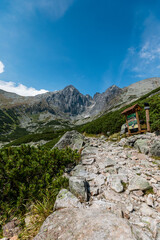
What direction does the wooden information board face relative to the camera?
toward the camera

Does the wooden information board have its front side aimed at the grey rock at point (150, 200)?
yes

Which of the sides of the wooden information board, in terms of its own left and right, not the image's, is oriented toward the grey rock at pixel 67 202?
front

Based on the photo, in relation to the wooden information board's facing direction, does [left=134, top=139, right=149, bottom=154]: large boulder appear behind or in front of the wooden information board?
in front

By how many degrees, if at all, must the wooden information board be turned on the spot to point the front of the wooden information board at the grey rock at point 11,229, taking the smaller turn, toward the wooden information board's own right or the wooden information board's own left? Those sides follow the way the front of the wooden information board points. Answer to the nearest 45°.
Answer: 0° — it already faces it

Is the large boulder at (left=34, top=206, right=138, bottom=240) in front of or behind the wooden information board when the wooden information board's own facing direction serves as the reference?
in front

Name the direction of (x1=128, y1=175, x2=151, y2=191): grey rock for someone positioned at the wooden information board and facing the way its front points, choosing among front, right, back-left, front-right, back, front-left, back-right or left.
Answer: front

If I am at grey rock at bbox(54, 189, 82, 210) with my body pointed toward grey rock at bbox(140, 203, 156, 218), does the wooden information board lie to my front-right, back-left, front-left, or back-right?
front-left

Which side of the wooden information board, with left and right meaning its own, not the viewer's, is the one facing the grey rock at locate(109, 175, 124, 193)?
front
